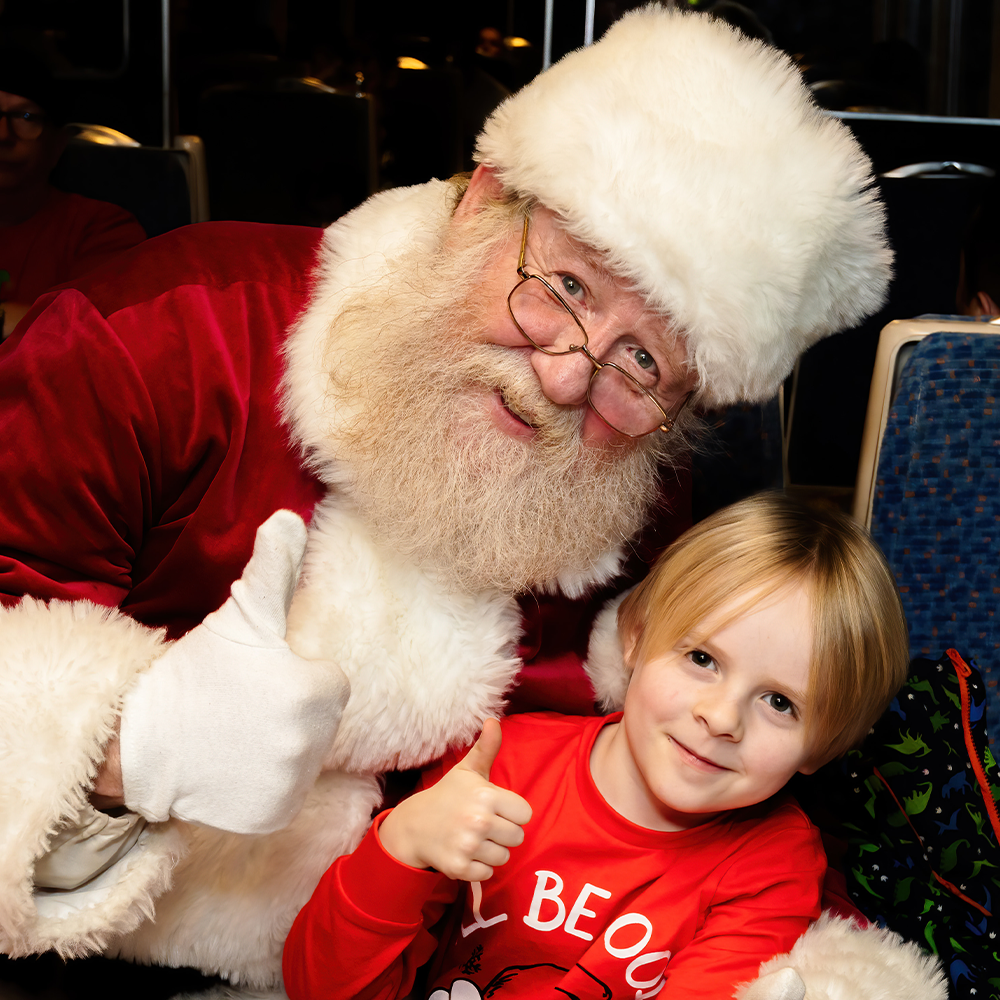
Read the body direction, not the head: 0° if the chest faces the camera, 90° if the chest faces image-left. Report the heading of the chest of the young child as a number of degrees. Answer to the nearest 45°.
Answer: approximately 0°

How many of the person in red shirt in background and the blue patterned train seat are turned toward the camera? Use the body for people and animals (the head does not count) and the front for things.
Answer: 2

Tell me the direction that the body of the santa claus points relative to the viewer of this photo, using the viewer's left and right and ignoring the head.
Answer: facing the viewer and to the right of the viewer

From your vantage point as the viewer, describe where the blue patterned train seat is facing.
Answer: facing the viewer

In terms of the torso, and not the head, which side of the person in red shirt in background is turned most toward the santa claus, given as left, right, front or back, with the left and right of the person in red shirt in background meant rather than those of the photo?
front

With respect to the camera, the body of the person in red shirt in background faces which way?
toward the camera

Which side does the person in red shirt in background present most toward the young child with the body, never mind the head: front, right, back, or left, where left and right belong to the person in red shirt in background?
front
